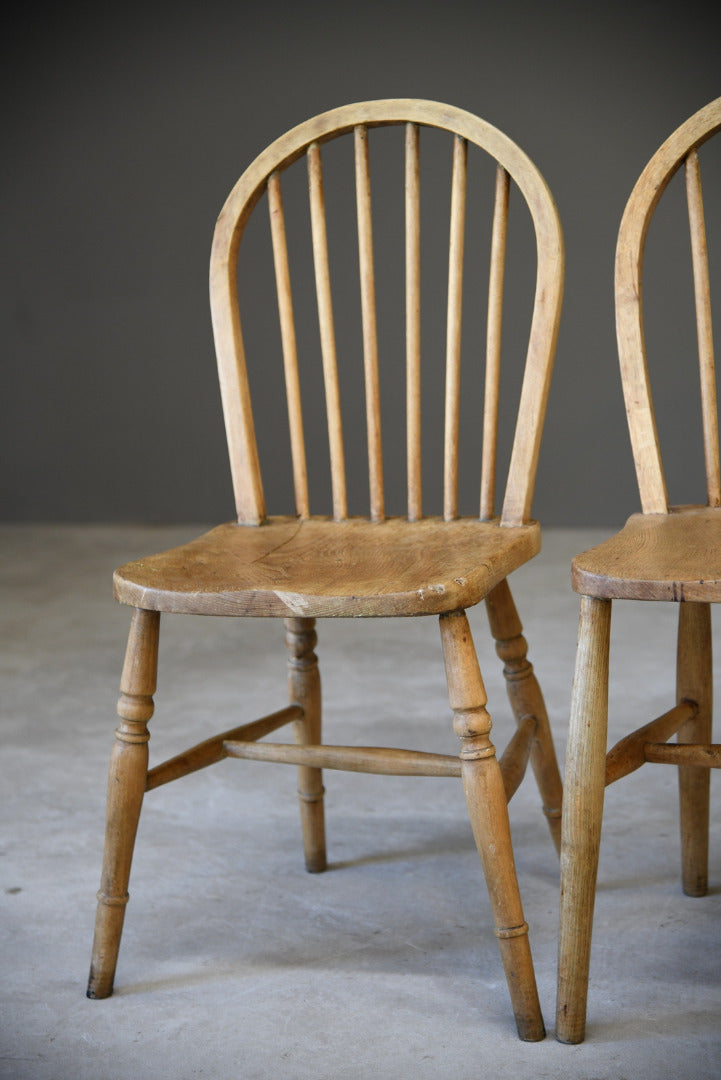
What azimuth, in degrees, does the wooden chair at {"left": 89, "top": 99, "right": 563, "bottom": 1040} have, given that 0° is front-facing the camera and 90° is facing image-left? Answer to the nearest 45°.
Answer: approximately 45°

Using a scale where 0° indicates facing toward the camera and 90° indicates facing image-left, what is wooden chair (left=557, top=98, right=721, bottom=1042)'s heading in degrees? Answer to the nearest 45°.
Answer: approximately 0°
